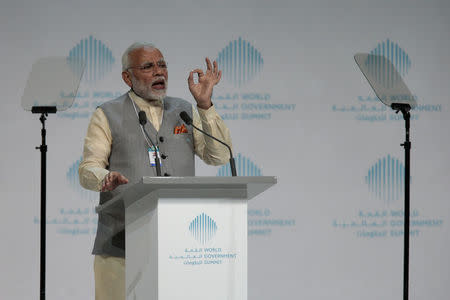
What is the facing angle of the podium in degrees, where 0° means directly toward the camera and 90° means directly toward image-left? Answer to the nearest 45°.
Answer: approximately 315°

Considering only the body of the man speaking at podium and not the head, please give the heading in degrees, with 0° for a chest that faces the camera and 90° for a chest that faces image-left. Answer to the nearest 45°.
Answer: approximately 315°

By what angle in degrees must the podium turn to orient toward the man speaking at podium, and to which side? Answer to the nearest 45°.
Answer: approximately 135° to its left

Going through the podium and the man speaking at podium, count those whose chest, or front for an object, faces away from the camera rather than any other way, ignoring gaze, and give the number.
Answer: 0

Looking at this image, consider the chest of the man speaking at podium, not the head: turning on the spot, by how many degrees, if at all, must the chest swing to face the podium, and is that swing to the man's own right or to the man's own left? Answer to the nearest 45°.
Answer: approximately 45° to the man's own right
